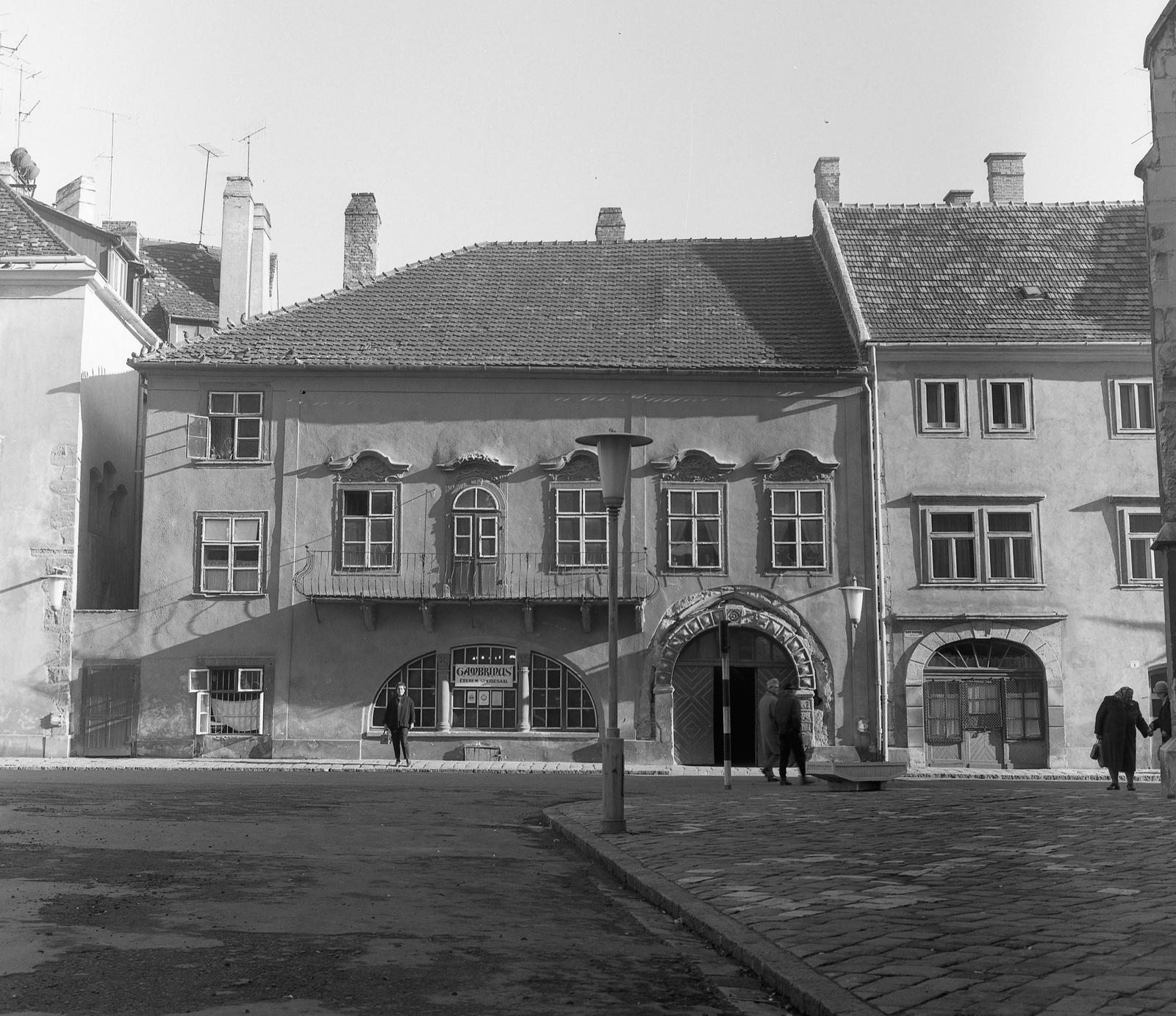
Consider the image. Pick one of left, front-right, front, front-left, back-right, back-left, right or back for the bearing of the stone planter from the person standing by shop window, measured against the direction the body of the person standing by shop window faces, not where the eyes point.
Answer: front-left

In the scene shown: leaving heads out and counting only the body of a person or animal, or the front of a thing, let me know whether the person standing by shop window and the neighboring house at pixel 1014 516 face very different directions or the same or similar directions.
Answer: same or similar directions

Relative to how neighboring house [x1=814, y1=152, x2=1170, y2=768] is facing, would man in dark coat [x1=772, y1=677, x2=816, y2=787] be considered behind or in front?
in front

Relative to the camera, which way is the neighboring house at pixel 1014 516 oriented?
toward the camera

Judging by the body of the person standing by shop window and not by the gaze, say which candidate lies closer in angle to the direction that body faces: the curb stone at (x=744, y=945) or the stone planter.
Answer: the curb stone

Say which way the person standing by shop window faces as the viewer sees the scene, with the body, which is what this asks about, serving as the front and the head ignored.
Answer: toward the camera

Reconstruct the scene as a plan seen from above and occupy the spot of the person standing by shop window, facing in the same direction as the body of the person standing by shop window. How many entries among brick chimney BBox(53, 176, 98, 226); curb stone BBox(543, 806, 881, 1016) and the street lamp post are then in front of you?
2

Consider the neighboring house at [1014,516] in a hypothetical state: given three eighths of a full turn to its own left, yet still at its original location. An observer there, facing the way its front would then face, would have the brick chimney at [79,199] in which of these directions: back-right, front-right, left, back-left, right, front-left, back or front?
back-left

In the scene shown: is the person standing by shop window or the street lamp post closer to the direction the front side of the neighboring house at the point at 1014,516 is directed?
the street lamp post

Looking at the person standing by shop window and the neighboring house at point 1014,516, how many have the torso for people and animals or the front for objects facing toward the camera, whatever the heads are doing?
2

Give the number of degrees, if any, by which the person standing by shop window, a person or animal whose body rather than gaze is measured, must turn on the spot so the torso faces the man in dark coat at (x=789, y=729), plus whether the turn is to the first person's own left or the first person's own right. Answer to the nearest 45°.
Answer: approximately 45° to the first person's own left

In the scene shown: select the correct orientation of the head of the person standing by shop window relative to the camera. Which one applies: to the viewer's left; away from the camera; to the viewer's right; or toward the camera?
toward the camera

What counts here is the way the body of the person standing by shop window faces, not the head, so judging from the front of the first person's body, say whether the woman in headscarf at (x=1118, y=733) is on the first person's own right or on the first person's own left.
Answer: on the first person's own left
